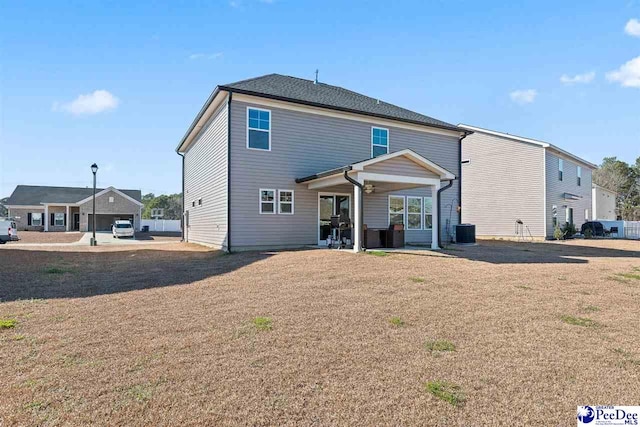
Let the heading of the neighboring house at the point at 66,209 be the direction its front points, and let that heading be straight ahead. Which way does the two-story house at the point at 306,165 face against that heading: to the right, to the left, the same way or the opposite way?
the opposite way

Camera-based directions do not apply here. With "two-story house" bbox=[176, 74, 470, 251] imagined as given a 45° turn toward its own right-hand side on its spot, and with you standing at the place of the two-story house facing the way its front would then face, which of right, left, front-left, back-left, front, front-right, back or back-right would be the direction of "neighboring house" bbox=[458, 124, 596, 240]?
front-right

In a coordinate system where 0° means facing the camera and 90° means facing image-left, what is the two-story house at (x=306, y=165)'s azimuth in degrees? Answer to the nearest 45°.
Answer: approximately 135°

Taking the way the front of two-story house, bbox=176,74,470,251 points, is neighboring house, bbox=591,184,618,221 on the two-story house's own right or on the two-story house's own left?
on the two-story house's own right

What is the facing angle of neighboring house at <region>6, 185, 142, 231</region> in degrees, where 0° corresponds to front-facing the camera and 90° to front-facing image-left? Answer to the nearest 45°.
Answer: approximately 0°

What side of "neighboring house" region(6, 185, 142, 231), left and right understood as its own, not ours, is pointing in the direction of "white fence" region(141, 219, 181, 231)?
left

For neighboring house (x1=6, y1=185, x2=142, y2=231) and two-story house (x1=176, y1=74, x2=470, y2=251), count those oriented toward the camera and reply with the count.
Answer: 1
